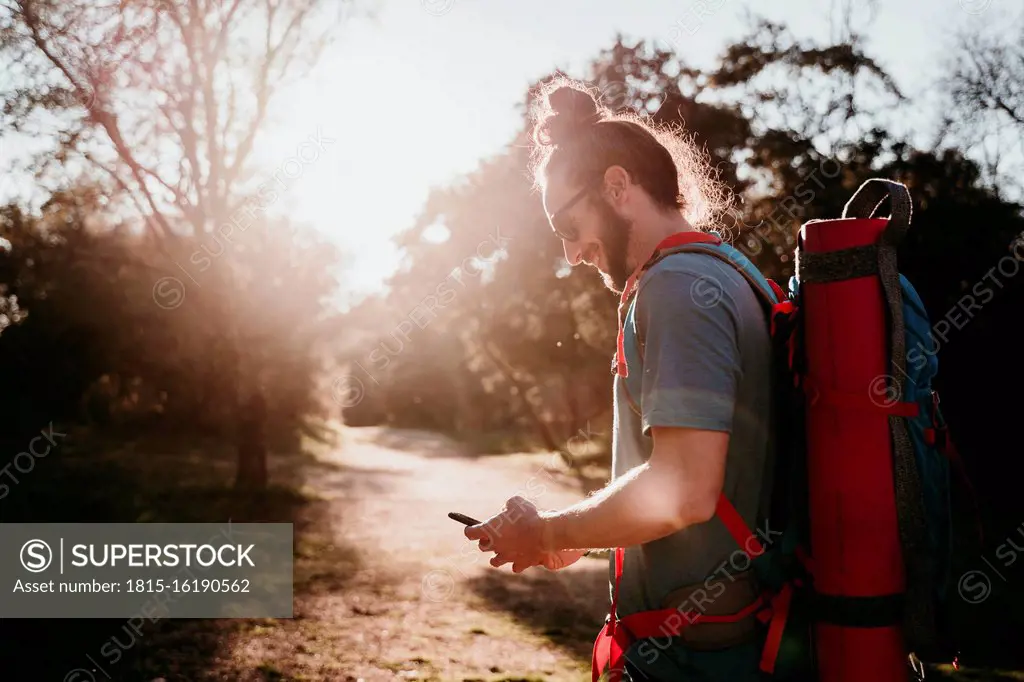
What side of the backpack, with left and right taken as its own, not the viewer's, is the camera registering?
right

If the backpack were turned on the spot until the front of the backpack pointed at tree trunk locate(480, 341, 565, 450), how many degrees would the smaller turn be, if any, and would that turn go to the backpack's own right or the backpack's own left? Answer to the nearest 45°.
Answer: approximately 90° to the backpack's own left
